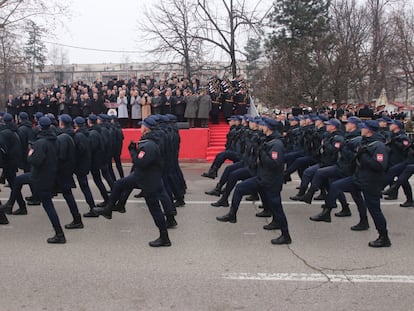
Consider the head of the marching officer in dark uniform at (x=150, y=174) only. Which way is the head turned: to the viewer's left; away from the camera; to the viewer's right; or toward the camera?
to the viewer's left

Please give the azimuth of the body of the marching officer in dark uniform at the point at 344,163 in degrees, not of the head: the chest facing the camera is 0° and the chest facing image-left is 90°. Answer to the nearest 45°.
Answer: approximately 90°

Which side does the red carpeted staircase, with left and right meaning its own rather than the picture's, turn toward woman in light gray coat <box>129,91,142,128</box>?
right

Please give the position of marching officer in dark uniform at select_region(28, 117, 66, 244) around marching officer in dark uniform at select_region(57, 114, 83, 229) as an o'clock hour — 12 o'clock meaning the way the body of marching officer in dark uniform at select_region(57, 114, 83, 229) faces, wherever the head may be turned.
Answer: marching officer in dark uniform at select_region(28, 117, 66, 244) is roughly at 10 o'clock from marching officer in dark uniform at select_region(57, 114, 83, 229).

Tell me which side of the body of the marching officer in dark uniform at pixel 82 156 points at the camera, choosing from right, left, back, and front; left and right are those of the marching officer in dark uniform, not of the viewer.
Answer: left

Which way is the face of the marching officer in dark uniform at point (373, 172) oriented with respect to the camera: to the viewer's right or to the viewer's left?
to the viewer's left

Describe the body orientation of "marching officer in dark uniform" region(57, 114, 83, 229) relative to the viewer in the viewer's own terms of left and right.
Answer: facing to the left of the viewer

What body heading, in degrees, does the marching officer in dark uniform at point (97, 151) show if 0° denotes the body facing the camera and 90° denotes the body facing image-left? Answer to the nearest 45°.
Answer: approximately 90°

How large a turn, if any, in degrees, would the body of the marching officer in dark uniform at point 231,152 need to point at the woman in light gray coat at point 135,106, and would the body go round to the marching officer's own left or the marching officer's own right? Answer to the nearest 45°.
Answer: approximately 45° to the marching officer's own right

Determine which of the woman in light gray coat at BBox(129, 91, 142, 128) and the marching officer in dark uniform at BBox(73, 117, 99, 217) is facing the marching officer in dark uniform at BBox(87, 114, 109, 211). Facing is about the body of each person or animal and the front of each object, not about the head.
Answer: the woman in light gray coat

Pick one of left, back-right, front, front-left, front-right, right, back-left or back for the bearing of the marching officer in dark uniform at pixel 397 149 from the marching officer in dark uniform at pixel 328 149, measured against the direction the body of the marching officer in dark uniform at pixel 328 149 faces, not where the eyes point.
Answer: back-right

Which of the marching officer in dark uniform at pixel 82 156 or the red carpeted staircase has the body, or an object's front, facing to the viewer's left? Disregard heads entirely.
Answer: the marching officer in dark uniform

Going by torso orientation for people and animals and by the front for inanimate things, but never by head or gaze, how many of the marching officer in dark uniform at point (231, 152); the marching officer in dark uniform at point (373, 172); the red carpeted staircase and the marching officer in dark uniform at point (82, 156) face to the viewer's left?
3

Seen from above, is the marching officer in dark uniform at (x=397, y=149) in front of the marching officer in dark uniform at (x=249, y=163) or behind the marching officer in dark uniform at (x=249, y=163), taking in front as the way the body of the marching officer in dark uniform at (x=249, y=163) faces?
behind
